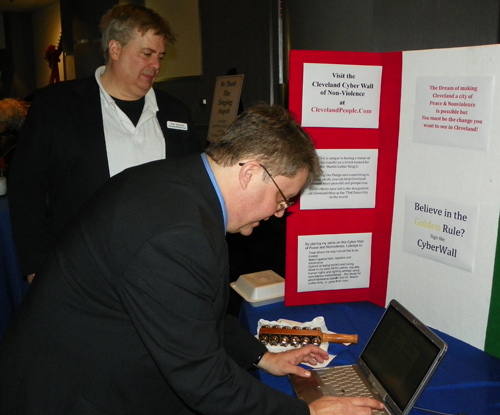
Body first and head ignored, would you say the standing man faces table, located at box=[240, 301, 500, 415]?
yes

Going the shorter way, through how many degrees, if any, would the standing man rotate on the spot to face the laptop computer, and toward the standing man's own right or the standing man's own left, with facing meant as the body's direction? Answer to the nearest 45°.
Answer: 0° — they already face it

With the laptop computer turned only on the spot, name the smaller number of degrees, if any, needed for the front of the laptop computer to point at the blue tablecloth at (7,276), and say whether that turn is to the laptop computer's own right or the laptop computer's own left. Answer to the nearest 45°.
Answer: approximately 90° to the laptop computer's own right

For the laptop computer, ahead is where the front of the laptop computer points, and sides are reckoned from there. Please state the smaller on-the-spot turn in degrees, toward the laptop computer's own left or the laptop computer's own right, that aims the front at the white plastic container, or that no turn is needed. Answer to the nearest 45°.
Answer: approximately 90° to the laptop computer's own right

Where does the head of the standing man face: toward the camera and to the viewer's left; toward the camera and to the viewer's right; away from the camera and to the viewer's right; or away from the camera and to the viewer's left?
toward the camera and to the viewer's right

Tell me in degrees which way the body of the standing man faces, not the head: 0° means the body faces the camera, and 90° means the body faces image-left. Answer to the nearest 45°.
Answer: approximately 315°

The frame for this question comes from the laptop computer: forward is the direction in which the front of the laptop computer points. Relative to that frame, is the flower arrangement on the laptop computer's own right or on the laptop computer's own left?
on the laptop computer's own right

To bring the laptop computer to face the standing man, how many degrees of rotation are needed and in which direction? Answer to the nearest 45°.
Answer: approximately 90° to its right

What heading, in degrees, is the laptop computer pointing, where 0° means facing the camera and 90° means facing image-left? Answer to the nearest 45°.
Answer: approximately 45°
